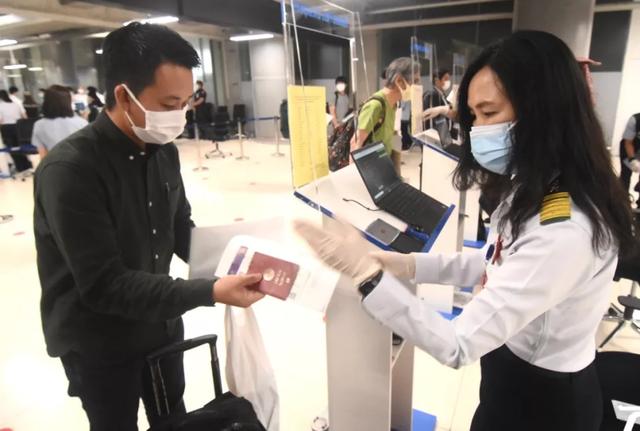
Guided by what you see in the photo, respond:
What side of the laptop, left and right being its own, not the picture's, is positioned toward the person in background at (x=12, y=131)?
back

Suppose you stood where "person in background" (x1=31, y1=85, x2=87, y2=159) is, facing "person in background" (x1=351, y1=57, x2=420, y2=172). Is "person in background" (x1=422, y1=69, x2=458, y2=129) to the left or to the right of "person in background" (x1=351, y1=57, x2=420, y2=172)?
left

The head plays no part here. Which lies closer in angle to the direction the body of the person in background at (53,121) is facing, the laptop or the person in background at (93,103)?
the person in background

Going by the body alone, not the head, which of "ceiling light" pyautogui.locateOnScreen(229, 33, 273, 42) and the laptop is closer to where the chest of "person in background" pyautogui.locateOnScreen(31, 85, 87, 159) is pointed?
the ceiling light

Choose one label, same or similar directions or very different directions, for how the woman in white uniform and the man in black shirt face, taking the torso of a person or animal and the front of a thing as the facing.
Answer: very different directions

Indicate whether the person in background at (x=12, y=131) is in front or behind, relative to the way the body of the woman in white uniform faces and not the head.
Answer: in front

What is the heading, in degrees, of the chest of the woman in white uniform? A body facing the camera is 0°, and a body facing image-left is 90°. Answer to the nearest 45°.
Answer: approximately 90°

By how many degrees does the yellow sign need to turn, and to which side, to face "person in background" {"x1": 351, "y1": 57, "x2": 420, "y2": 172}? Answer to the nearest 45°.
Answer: approximately 135° to its left

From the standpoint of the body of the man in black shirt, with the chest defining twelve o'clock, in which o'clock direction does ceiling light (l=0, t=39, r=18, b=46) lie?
The ceiling light is roughly at 7 o'clock from the man in black shirt.
